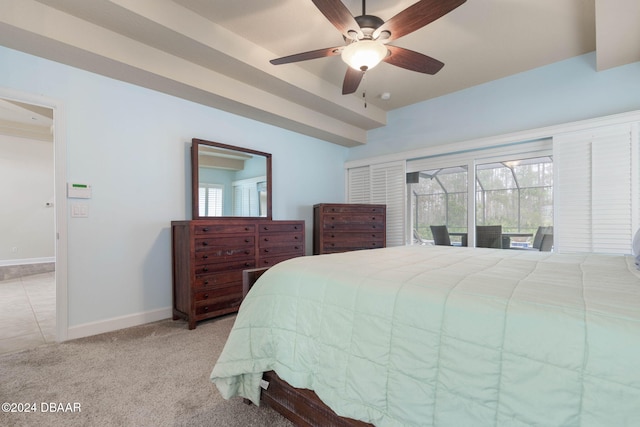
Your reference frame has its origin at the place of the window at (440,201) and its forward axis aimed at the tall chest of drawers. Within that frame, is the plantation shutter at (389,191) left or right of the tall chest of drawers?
right

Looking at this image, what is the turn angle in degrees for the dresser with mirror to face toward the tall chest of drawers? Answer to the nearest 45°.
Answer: approximately 45° to its left

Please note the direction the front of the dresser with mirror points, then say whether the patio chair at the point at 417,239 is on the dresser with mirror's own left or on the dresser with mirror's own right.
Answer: on the dresser with mirror's own left

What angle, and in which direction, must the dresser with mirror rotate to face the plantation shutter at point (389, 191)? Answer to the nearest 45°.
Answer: approximately 45° to its left

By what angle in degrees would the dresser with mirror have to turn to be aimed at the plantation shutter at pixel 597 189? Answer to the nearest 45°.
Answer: approximately 45° to its left

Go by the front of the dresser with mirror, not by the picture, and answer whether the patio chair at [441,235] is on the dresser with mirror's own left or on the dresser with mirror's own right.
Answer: on the dresser with mirror's own left

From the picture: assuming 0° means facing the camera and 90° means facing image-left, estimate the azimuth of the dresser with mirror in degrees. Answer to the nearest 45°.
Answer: approximately 315°

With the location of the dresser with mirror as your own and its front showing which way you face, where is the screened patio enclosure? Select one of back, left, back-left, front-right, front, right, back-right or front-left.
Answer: front-left

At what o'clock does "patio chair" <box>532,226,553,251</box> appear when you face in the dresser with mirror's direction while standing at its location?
The patio chair is roughly at 11 o'clock from the dresser with mirror.

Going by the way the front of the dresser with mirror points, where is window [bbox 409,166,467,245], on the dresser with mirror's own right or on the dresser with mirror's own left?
on the dresser with mirror's own left

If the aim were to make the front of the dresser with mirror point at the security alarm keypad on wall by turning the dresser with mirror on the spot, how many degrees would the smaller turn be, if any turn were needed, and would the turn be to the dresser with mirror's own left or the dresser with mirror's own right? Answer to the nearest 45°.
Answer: approximately 135° to the dresser with mirror's own right

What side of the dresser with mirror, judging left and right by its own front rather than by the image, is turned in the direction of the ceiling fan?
front
